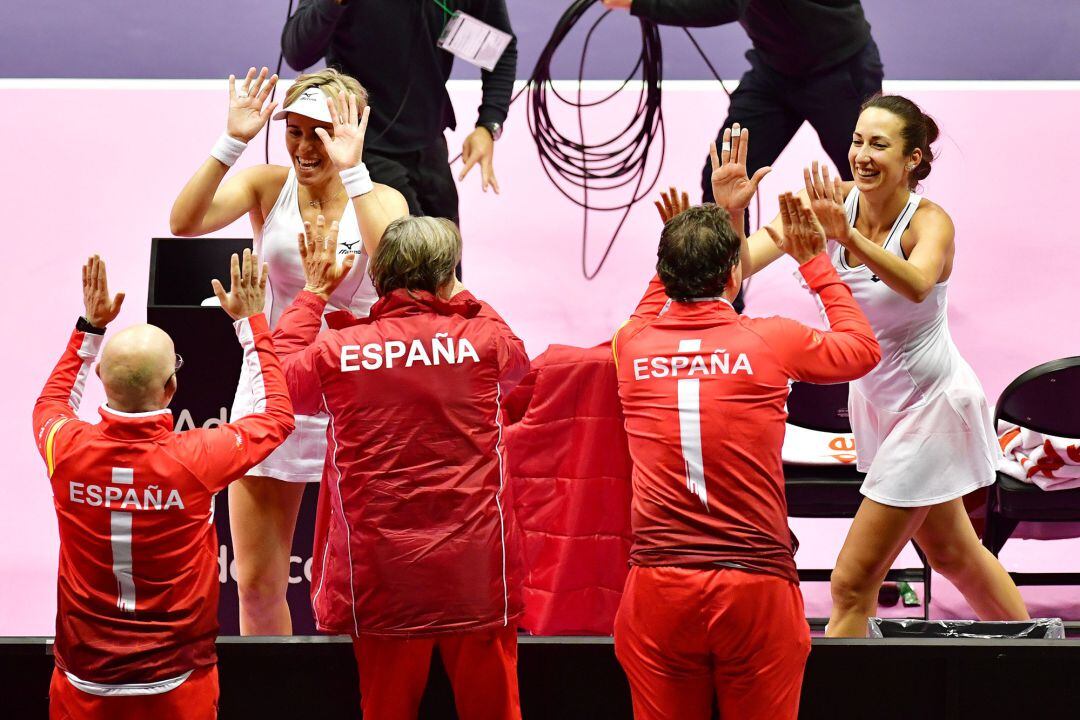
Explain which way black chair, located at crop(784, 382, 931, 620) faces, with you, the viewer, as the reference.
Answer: facing the viewer

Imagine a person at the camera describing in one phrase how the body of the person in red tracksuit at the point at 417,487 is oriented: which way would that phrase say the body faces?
away from the camera

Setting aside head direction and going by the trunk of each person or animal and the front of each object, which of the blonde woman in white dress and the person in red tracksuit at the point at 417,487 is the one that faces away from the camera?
the person in red tracksuit

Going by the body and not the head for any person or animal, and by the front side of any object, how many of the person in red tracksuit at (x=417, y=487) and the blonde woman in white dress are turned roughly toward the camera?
1

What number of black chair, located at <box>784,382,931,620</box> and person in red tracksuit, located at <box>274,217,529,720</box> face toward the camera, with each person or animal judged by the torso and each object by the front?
1

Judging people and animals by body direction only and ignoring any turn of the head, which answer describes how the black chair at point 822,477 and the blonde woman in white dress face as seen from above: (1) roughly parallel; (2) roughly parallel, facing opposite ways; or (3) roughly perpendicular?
roughly parallel

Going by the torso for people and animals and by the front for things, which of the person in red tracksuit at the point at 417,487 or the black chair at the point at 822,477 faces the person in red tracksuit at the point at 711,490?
the black chair

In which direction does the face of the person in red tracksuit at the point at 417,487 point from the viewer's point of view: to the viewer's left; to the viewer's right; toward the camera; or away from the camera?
away from the camera

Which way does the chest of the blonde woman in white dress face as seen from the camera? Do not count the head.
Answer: toward the camera

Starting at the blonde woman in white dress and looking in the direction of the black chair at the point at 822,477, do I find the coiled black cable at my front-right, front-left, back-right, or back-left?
front-left

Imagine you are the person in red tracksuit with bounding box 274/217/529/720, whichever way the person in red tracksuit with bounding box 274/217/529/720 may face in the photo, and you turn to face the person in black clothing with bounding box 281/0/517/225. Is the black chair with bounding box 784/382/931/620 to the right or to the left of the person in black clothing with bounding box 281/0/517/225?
right

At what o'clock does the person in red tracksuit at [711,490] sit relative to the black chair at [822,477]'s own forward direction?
The person in red tracksuit is roughly at 12 o'clock from the black chair.

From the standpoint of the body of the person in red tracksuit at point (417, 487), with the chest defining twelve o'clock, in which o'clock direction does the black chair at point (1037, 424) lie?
The black chair is roughly at 2 o'clock from the person in red tracksuit.

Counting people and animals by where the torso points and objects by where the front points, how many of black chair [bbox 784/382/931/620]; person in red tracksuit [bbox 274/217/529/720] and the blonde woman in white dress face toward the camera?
2

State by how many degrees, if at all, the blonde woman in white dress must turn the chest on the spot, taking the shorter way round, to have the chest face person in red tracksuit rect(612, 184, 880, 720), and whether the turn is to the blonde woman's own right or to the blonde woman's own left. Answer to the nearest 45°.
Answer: approximately 45° to the blonde woman's own left

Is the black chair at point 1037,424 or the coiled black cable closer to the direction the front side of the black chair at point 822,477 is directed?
the black chair

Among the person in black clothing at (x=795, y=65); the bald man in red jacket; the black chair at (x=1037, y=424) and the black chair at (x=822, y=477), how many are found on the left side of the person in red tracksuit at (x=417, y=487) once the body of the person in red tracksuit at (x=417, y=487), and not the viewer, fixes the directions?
1

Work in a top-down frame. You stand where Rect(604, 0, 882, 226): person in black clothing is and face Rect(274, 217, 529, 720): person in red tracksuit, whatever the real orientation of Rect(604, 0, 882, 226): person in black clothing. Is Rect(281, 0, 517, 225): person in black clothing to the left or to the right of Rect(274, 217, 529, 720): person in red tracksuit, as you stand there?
right

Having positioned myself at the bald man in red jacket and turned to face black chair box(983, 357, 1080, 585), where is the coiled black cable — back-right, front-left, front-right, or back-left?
front-left
